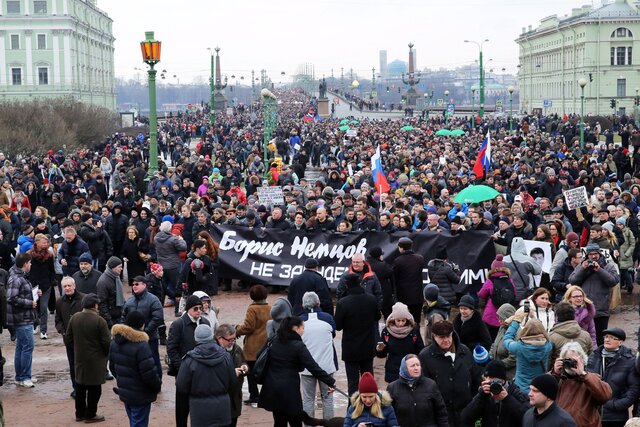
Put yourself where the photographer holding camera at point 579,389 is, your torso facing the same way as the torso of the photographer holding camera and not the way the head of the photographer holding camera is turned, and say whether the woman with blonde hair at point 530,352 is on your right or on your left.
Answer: on your right

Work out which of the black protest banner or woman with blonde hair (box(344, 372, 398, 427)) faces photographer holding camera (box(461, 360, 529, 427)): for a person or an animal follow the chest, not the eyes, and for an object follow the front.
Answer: the black protest banner

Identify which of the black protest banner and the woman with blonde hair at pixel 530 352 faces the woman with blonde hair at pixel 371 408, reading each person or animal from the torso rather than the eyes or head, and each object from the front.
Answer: the black protest banner

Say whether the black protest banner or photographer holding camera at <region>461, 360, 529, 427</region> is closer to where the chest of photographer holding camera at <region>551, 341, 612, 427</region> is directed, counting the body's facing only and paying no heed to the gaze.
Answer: the photographer holding camera

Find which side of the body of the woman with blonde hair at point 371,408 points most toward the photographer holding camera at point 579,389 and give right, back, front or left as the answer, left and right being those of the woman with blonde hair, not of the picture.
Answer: left
